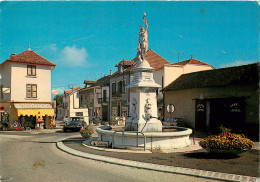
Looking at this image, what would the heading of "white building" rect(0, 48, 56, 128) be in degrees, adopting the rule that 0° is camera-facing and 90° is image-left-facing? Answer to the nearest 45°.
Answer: approximately 0°

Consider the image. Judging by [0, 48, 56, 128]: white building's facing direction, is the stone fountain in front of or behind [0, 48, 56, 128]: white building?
in front
